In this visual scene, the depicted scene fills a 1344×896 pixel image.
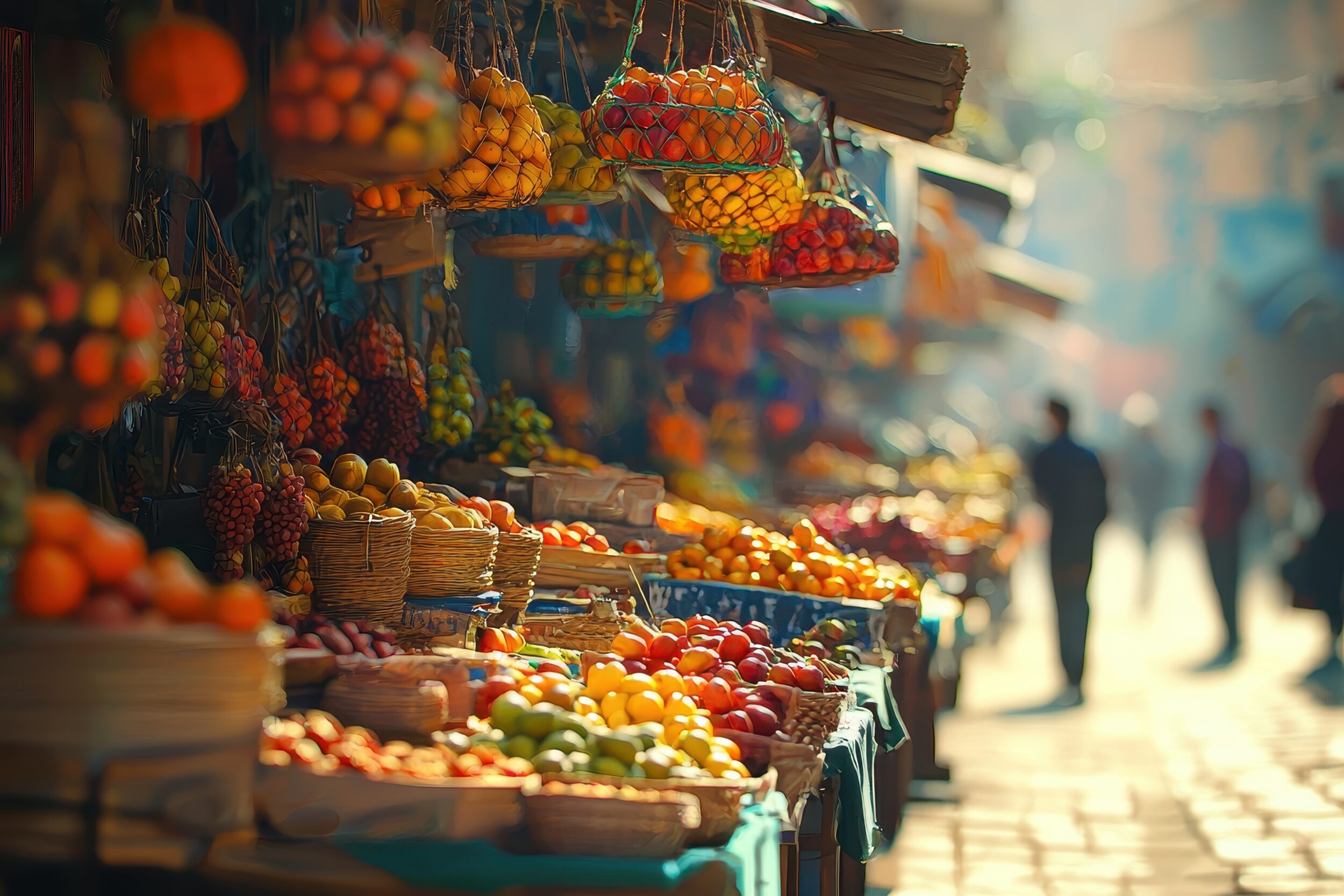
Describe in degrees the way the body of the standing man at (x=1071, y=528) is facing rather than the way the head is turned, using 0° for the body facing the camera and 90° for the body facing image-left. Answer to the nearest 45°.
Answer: approximately 135°

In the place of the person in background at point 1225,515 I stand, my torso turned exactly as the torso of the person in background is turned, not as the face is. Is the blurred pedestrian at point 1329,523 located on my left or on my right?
on my left
